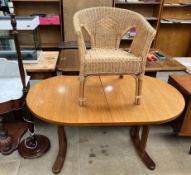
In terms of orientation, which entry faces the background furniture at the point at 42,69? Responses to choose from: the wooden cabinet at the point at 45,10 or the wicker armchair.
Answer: the wooden cabinet

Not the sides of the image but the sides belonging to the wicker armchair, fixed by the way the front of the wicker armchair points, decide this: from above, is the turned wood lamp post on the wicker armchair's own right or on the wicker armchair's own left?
on the wicker armchair's own right

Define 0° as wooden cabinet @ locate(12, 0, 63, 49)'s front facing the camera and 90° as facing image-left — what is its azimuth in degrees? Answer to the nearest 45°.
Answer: approximately 0°

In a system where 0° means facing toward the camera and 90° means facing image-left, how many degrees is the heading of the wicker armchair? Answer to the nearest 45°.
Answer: approximately 0°

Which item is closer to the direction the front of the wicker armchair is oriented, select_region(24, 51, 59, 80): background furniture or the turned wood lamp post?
the turned wood lamp post

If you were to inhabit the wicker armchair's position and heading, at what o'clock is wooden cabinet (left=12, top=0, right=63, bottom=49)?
The wooden cabinet is roughly at 5 o'clock from the wicker armchair.

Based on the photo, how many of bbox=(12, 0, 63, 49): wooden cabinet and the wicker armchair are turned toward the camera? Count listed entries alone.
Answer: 2

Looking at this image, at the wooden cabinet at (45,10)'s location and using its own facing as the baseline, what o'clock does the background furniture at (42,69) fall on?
The background furniture is roughly at 12 o'clock from the wooden cabinet.
